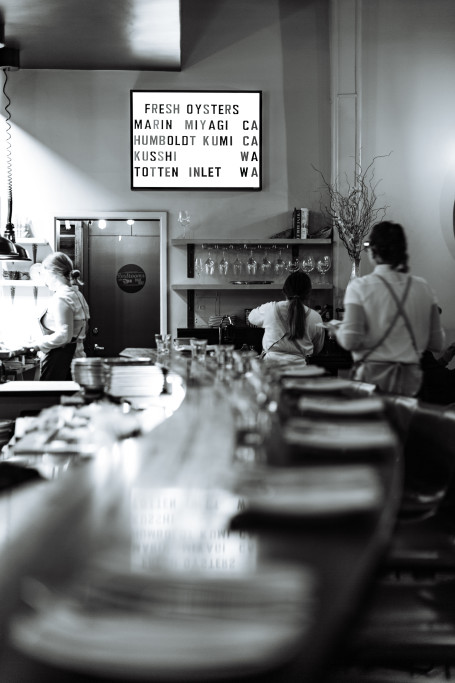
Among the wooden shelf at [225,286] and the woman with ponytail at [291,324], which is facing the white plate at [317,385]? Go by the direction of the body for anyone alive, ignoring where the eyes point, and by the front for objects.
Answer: the wooden shelf

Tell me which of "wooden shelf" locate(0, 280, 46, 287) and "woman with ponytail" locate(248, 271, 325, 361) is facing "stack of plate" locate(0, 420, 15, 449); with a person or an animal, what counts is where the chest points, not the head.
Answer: the wooden shelf

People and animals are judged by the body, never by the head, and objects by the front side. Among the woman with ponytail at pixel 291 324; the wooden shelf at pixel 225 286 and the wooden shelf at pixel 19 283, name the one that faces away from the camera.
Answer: the woman with ponytail

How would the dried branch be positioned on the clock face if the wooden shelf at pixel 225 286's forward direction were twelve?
The dried branch is roughly at 9 o'clock from the wooden shelf.

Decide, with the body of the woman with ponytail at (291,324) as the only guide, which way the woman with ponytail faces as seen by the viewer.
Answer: away from the camera

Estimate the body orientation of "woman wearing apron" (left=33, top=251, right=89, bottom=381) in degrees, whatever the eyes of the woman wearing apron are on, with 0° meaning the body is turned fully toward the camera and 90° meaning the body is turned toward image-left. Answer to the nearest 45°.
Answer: approximately 90°

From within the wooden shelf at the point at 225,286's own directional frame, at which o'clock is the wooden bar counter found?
The wooden bar counter is roughly at 12 o'clock from the wooden shelf.

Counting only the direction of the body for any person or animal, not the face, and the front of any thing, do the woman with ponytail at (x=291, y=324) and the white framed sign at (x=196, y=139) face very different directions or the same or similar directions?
very different directions

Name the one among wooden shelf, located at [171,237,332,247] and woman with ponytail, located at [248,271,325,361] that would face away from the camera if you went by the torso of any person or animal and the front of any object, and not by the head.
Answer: the woman with ponytail

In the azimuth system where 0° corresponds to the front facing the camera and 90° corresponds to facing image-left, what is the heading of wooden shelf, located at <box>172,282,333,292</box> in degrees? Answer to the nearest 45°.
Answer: approximately 0°

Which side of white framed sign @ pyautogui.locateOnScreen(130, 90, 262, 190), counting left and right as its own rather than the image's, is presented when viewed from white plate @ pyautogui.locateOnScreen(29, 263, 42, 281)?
right

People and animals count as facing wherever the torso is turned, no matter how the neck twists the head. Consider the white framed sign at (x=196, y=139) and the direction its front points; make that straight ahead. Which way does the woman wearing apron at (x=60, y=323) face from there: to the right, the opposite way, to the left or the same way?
to the right

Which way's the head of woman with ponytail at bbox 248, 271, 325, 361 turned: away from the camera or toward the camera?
away from the camera

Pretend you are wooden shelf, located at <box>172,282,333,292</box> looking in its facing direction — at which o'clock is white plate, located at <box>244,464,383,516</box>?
The white plate is roughly at 12 o'clock from the wooden shelf.
